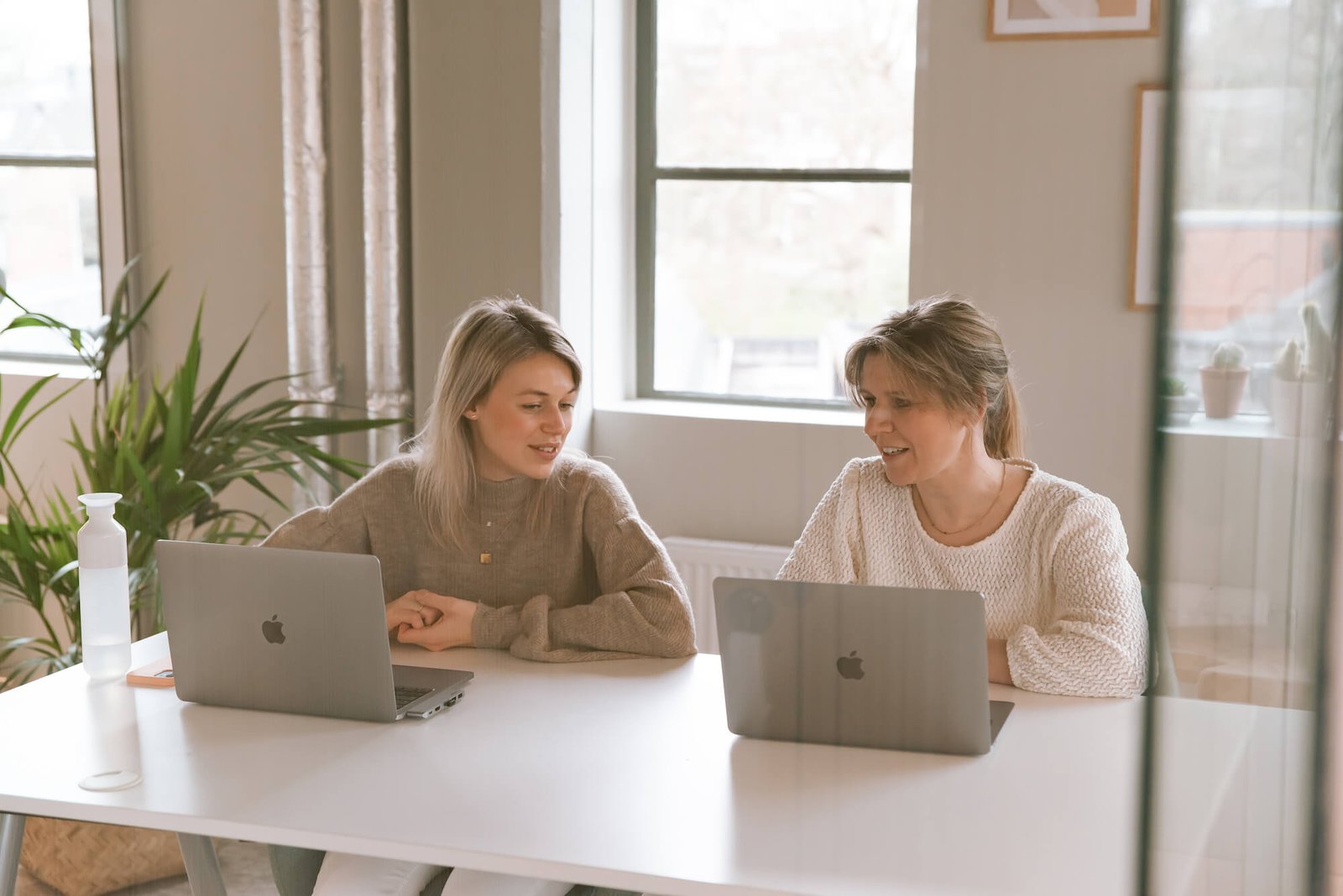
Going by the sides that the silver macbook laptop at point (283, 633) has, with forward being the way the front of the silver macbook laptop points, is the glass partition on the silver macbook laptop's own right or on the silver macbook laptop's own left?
on the silver macbook laptop's own right

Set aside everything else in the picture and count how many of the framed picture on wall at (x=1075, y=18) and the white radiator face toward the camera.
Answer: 2

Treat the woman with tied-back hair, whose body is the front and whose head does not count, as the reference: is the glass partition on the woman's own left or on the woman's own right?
on the woman's own left

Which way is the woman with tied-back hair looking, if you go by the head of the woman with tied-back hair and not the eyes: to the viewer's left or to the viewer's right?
to the viewer's left

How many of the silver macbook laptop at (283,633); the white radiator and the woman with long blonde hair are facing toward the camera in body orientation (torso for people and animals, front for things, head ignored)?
2

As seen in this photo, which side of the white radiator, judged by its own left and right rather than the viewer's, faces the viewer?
front

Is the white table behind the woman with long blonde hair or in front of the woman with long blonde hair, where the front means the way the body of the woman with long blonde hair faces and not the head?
in front

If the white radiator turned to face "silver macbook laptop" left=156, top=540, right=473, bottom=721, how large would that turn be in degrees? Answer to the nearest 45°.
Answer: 0° — it already faces it

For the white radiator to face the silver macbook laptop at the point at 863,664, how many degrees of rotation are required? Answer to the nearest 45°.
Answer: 0° — it already faces it

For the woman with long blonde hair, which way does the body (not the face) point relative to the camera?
toward the camera
